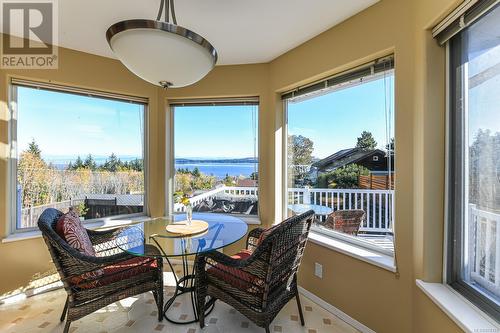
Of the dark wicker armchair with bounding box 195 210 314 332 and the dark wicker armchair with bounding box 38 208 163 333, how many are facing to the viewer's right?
1

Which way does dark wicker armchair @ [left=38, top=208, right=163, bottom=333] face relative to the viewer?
to the viewer's right

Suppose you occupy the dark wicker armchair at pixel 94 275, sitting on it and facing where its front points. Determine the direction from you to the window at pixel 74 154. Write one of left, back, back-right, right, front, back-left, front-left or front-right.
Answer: left

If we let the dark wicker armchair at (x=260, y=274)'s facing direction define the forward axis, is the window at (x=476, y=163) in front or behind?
behind

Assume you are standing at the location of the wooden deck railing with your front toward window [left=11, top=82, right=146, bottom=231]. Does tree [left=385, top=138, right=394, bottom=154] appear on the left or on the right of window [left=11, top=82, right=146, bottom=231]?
right

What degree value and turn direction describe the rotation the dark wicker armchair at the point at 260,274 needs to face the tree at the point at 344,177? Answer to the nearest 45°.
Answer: approximately 90° to its right

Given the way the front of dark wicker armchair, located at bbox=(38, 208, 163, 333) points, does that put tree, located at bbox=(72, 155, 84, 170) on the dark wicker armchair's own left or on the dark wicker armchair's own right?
on the dark wicker armchair's own left

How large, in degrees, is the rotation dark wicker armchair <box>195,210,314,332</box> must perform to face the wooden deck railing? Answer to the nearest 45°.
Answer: approximately 180°

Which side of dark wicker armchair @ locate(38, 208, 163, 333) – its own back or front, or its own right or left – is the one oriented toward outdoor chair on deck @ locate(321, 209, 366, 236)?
front

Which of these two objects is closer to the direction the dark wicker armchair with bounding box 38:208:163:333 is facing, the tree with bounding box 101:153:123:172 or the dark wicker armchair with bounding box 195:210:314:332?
the dark wicker armchair
